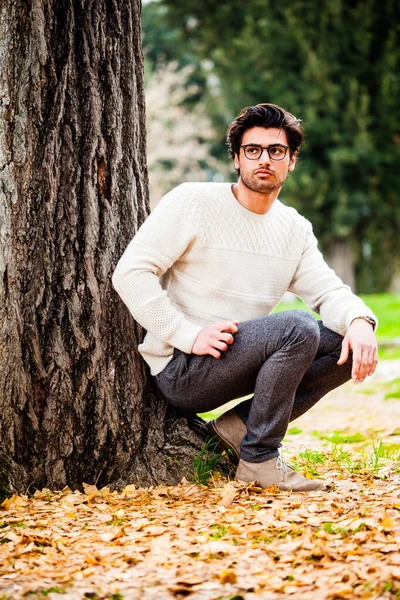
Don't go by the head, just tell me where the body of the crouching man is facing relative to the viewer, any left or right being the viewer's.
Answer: facing the viewer and to the right of the viewer

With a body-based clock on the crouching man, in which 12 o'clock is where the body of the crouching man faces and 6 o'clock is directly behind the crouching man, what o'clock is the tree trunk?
The tree trunk is roughly at 4 o'clock from the crouching man.

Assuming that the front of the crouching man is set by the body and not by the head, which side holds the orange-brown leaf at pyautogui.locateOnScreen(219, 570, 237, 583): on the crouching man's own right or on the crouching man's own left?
on the crouching man's own right

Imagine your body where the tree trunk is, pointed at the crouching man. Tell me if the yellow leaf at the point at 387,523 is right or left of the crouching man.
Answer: right

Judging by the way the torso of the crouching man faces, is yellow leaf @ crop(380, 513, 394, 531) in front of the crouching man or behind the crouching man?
in front

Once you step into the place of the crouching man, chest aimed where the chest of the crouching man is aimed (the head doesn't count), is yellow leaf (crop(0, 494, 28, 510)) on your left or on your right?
on your right
